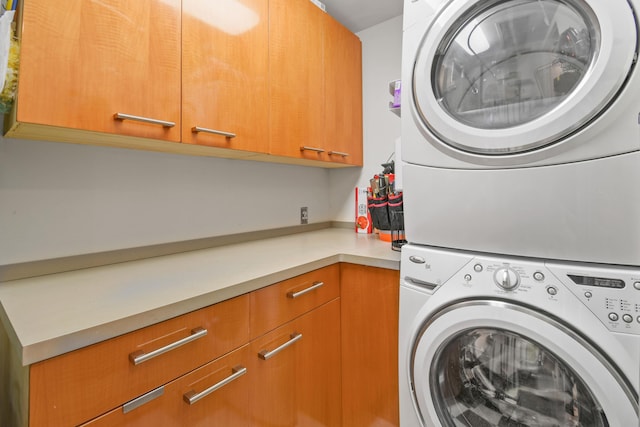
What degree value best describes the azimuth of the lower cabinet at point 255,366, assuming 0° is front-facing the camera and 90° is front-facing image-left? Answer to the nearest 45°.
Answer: approximately 315°

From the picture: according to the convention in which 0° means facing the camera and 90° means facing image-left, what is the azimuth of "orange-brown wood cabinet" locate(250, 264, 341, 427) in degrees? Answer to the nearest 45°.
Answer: approximately 315°

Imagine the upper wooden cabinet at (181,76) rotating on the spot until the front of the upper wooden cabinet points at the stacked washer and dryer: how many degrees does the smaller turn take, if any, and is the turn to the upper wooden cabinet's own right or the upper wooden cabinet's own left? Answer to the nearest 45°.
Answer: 0° — it already faces it

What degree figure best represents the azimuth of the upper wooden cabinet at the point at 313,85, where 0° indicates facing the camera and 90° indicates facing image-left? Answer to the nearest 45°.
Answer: approximately 315°

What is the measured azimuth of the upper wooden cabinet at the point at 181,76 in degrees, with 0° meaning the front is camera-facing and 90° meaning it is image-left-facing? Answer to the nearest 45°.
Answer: approximately 315°
